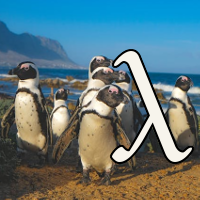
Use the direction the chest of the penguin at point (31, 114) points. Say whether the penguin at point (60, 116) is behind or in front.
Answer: behind

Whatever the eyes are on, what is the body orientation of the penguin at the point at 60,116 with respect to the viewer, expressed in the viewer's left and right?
facing the viewer and to the right of the viewer

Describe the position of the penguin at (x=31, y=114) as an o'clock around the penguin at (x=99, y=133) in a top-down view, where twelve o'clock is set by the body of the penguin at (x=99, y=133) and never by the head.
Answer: the penguin at (x=31, y=114) is roughly at 4 o'clock from the penguin at (x=99, y=133).

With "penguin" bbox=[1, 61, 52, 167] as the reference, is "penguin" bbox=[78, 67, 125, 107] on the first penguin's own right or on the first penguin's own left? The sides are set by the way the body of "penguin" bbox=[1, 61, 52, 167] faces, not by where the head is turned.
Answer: on the first penguin's own left

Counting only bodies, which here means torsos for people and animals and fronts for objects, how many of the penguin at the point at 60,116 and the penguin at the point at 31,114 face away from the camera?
0

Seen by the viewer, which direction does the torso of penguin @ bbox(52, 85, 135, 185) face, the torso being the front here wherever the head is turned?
toward the camera

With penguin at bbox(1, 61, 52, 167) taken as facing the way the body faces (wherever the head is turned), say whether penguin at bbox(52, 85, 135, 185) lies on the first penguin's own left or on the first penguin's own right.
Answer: on the first penguin's own left

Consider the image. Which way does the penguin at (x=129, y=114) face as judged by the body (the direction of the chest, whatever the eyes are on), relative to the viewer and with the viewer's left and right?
facing the viewer and to the left of the viewer

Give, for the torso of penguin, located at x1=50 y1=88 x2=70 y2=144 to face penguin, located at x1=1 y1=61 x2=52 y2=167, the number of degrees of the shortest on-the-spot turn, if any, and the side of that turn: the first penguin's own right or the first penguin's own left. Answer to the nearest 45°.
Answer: approximately 45° to the first penguin's own right
